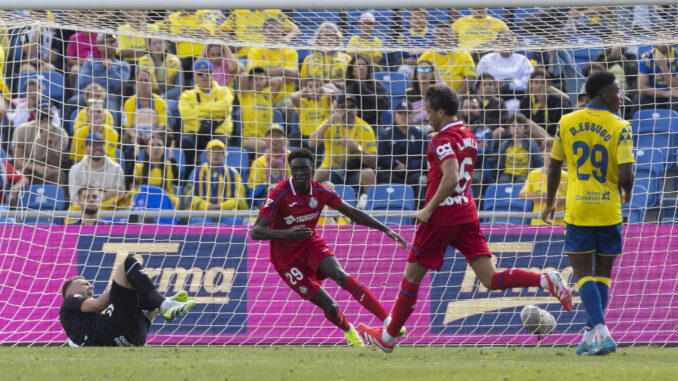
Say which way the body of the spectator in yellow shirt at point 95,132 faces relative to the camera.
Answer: toward the camera

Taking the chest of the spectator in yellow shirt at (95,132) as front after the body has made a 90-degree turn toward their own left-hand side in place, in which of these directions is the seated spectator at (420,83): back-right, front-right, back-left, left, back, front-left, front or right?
front

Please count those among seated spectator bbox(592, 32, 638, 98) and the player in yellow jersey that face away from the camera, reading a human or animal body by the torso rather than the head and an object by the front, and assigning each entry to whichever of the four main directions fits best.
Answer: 1

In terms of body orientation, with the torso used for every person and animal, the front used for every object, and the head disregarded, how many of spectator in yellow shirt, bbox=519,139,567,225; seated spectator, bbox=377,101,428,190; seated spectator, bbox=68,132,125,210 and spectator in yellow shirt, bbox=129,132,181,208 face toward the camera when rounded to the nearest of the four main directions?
4

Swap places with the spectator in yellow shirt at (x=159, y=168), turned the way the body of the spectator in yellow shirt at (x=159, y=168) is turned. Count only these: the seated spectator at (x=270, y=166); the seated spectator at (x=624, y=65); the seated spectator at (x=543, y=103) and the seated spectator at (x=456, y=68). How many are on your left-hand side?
4

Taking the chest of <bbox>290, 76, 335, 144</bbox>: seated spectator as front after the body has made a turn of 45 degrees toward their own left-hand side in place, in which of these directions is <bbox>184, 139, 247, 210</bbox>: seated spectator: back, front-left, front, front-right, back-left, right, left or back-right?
right

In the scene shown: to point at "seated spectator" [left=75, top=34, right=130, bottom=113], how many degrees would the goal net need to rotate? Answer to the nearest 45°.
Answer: approximately 135° to its right

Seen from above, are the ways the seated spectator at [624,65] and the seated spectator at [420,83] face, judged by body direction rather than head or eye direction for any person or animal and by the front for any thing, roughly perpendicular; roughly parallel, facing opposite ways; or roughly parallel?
roughly parallel

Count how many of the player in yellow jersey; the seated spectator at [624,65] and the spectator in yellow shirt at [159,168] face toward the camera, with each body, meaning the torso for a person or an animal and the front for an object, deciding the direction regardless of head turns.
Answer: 2

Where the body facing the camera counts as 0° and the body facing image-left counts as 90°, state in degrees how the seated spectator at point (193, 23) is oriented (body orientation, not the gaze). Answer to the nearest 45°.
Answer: approximately 0°

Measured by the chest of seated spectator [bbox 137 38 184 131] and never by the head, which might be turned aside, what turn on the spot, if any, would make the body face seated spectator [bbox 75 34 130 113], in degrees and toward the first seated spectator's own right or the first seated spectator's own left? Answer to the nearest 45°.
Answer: approximately 135° to the first seated spectator's own right

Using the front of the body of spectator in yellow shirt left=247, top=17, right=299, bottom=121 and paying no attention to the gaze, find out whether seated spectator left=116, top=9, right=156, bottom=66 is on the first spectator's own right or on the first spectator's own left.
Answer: on the first spectator's own right

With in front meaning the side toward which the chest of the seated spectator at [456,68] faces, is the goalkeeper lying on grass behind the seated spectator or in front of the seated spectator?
in front

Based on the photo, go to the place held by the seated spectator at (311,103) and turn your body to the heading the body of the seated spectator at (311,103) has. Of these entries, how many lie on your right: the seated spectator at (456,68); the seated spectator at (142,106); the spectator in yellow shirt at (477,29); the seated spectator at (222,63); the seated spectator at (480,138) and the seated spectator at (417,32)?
2

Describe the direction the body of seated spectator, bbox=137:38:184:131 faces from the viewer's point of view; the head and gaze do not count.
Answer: toward the camera

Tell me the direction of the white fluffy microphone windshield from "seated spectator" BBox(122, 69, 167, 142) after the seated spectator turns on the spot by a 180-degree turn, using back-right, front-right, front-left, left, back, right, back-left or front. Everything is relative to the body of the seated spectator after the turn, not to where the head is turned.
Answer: back-right

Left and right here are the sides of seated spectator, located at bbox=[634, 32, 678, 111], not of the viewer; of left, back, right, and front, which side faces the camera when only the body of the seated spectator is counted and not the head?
front

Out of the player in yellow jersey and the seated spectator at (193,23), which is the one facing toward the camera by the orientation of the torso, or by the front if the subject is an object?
the seated spectator
